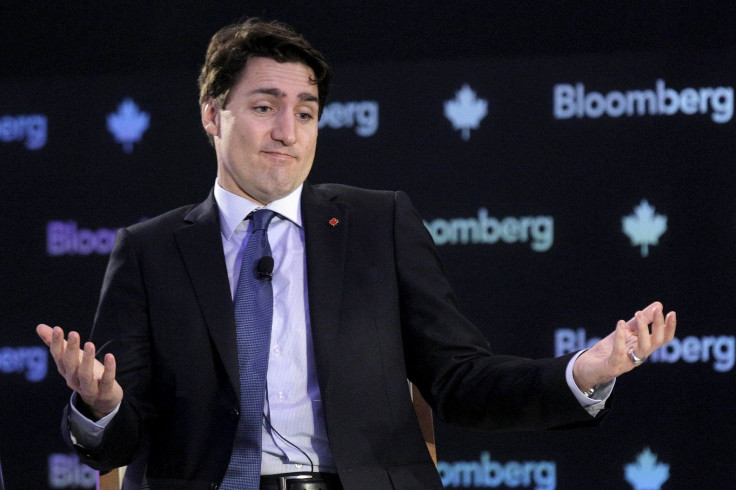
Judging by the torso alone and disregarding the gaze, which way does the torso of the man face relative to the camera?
toward the camera
